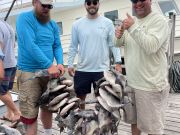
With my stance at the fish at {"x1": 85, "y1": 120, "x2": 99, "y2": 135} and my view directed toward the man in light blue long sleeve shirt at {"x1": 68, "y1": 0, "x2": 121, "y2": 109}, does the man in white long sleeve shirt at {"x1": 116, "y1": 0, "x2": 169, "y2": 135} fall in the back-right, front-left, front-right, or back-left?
front-right

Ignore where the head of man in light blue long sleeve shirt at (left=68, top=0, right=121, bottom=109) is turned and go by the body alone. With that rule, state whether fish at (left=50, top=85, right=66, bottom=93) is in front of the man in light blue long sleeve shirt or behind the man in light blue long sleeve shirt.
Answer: in front

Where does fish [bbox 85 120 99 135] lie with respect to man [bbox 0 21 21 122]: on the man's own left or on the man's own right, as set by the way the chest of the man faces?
on the man's own left

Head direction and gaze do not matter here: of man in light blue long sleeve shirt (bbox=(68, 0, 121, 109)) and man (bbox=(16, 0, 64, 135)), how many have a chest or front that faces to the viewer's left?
0

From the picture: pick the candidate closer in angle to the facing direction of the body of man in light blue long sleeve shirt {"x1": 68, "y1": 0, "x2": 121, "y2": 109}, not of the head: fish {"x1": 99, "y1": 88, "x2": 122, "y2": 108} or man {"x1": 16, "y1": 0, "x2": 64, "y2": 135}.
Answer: the fish

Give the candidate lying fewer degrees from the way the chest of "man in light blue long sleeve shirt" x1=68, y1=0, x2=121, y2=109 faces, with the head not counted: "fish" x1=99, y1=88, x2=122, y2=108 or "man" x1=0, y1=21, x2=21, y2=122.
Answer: the fish

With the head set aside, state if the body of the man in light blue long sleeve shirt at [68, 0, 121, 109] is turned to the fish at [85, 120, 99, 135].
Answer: yes

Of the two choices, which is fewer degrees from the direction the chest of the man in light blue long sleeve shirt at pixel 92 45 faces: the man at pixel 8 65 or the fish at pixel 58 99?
the fish

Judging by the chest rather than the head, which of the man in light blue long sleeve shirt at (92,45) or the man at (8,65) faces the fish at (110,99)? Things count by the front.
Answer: the man in light blue long sleeve shirt

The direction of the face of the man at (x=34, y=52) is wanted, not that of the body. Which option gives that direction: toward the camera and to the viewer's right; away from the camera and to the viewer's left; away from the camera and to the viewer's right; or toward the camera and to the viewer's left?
toward the camera and to the viewer's right

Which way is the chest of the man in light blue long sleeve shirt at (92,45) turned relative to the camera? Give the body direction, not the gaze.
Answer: toward the camera

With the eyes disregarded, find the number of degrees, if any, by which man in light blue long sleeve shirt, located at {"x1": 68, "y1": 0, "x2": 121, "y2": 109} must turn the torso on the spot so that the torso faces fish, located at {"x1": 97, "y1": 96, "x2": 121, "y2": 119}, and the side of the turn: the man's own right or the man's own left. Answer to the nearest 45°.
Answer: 0° — they already face it

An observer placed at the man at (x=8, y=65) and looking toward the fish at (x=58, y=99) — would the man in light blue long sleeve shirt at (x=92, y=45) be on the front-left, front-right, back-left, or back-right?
front-left

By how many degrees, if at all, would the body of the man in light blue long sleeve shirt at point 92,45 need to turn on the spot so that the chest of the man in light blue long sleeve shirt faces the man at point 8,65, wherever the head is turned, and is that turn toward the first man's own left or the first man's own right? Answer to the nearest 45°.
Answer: approximately 90° to the first man's own right
